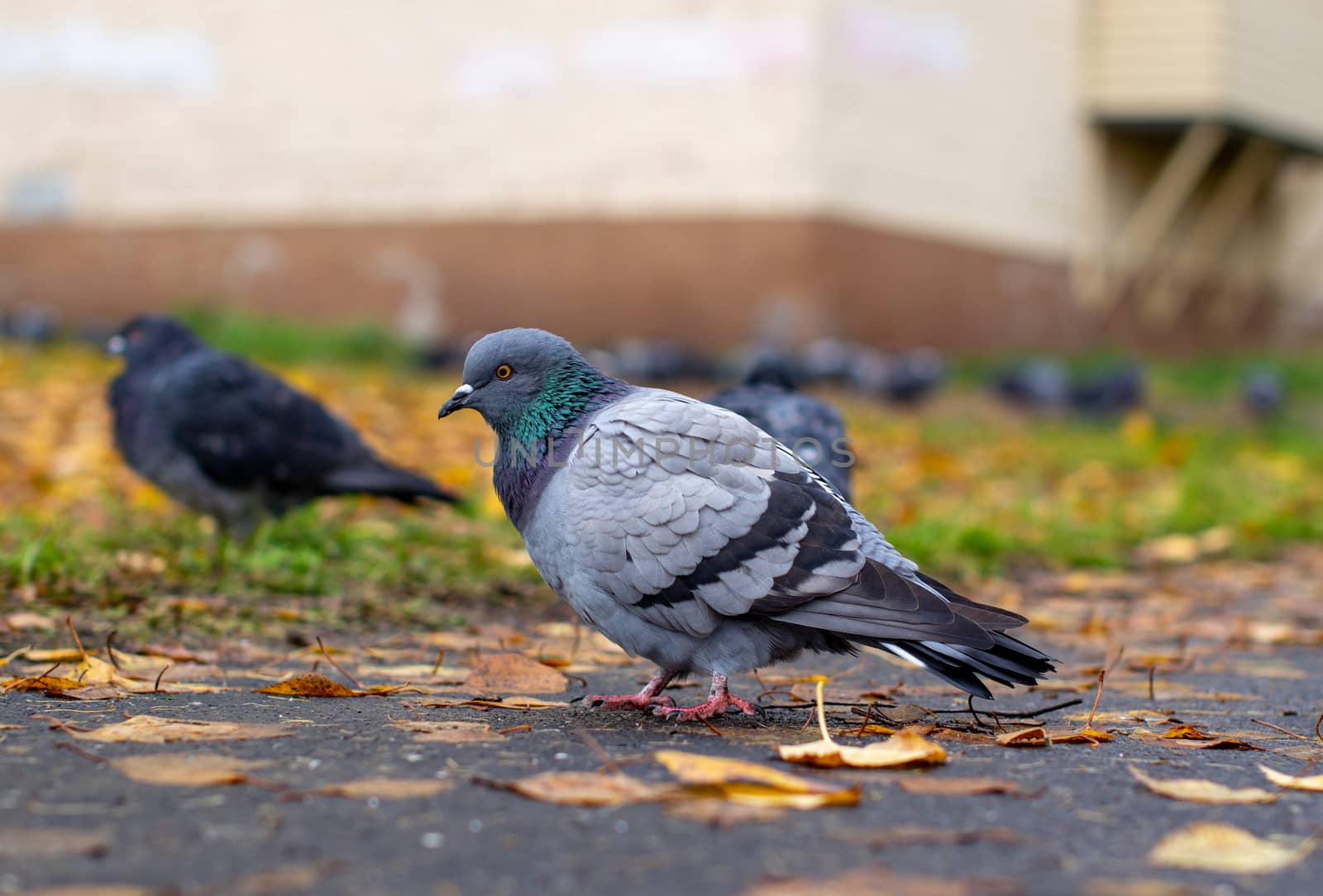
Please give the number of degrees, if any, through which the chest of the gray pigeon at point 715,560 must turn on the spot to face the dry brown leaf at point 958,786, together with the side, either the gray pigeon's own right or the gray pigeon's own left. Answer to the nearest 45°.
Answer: approximately 135° to the gray pigeon's own left

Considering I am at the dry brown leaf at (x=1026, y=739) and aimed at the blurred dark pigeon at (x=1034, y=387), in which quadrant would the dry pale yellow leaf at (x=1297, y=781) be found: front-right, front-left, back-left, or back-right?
back-right

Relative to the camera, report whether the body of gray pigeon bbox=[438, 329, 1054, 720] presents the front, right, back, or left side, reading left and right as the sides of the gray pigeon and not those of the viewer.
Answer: left

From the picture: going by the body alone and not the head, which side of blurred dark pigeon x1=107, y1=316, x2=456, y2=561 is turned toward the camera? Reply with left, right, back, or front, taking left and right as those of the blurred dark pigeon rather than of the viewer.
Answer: left

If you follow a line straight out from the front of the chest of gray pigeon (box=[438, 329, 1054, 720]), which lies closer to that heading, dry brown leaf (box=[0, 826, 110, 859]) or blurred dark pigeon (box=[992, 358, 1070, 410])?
the dry brown leaf

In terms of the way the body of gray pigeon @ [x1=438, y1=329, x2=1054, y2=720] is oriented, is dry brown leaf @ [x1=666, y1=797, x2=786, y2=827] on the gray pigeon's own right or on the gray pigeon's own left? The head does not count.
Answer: on the gray pigeon's own left
